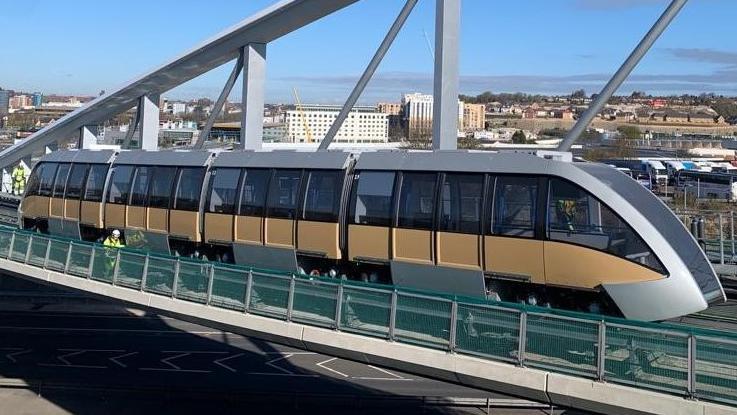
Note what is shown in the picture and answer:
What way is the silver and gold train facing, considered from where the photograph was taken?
facing the viewer and to the right of the viewer
